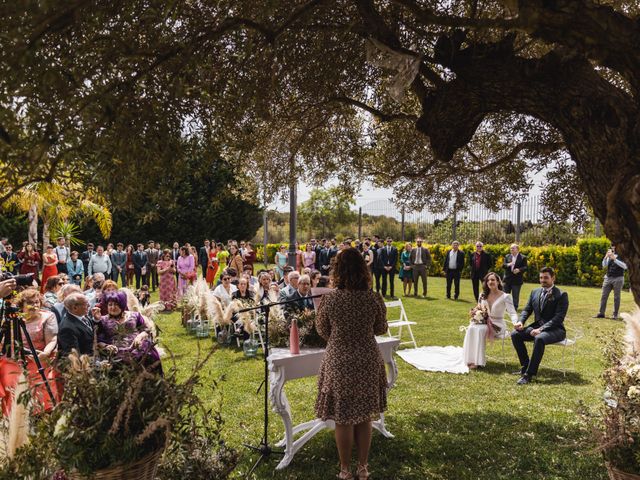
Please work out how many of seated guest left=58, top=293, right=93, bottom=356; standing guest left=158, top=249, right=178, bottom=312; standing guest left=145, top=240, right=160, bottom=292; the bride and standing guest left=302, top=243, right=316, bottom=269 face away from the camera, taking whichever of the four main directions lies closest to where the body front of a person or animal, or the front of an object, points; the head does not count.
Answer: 0

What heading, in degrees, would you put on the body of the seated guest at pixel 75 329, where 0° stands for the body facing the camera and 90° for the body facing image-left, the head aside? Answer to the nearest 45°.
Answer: approximately 315°

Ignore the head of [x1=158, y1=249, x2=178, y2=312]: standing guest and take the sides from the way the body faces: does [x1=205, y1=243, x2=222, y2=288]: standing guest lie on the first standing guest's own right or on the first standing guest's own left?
on the first standing guest's own left

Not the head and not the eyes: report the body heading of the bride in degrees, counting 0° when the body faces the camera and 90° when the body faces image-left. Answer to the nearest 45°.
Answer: approximately 45°

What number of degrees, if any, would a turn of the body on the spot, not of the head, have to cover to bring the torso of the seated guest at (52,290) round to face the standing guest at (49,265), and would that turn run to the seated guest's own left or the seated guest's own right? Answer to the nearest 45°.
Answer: approximately 90° to the seated guest's own left

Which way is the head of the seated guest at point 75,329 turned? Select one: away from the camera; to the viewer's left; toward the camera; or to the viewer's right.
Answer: to the viewer's right

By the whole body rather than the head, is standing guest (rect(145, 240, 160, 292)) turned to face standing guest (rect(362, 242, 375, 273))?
no

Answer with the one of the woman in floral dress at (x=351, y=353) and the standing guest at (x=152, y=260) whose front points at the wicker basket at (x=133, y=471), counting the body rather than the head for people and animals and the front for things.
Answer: the standing guest

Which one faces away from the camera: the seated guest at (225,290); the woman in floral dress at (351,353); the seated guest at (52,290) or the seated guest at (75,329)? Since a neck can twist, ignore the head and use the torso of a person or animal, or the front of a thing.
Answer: the woman in floral dress

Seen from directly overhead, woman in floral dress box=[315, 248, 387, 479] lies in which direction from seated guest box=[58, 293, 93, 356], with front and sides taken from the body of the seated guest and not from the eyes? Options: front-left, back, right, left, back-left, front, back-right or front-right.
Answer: front

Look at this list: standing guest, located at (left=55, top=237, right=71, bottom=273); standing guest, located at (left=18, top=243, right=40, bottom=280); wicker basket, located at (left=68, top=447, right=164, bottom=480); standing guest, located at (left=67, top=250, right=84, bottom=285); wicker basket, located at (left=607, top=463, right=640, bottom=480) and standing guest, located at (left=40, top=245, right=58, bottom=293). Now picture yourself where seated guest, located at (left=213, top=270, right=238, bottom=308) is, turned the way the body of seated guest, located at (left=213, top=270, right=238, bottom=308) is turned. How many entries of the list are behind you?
4

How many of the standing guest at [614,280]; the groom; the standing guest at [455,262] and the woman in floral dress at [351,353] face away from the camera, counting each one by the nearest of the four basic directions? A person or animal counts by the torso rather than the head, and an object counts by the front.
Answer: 1

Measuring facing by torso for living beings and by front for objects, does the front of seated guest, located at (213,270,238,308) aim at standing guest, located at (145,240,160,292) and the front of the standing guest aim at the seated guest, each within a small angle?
no

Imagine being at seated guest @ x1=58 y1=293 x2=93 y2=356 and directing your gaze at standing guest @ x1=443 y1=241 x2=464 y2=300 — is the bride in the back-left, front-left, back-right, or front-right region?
front-right

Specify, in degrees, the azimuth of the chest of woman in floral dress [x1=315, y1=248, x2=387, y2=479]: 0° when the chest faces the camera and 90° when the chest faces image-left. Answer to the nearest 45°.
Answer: approximately 180°

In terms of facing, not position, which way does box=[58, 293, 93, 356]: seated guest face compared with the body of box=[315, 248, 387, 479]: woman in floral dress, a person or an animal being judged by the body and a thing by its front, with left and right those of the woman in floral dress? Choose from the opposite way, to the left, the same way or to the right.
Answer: to the right

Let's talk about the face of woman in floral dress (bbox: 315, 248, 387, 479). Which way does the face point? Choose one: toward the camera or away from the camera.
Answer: away from the camera

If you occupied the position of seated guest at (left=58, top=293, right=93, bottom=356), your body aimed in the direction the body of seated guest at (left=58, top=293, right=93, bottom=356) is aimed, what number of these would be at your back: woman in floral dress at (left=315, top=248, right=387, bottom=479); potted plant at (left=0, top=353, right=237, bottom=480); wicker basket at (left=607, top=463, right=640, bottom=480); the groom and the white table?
0
